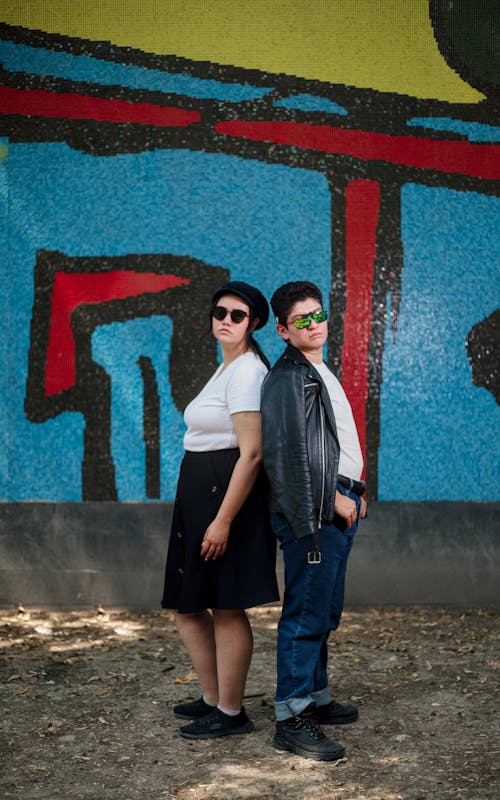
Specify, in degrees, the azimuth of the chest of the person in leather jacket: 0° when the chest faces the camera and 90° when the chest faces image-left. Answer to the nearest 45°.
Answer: approximately 270°
